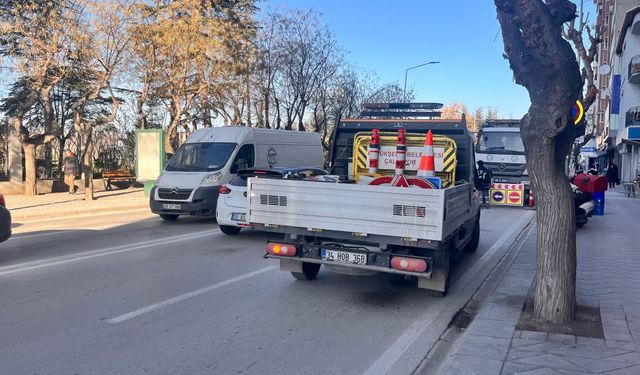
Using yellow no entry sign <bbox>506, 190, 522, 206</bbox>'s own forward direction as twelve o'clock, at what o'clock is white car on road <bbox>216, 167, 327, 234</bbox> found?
The white car on road is roughly at 1 o'clock from the yellow no entry sign.

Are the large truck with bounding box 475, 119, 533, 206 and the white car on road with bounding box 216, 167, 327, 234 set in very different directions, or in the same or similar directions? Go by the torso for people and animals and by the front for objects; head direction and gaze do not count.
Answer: very different directions

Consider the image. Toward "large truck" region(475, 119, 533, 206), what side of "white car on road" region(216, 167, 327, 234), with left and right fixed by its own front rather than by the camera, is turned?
front

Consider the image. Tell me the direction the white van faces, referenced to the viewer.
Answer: facing the viewer and to the left of the viewer

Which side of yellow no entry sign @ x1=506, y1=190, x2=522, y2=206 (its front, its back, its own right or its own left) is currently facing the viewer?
front

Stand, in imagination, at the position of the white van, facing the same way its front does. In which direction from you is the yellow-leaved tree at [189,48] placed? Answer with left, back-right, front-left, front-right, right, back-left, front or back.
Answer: back-right

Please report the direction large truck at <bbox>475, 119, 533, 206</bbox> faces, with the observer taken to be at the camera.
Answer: facing the viewer

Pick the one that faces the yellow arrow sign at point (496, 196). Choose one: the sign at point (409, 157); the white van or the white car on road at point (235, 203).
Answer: the white car on road

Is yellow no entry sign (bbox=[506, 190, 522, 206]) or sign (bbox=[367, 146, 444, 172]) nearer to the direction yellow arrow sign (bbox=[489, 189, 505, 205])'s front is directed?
the sign

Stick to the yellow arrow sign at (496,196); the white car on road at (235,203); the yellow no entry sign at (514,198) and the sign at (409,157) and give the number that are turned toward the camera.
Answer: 3

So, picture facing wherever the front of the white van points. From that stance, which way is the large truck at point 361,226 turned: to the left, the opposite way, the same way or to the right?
the opposite way

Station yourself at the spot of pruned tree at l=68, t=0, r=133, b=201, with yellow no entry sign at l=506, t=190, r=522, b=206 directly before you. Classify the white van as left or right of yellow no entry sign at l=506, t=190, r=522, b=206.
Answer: right

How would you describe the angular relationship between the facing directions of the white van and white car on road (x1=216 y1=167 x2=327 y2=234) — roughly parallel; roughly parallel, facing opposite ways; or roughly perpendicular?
roughly parallel, facing opposite ways

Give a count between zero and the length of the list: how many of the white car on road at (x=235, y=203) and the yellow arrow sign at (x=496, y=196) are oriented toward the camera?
1

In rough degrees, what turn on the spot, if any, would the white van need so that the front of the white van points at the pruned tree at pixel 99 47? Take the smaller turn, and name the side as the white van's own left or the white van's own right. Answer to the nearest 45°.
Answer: approximately 90° to the white van's own right

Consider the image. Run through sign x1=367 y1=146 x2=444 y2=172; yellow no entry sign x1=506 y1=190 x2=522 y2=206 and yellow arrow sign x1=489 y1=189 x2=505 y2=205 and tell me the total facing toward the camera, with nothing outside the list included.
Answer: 3

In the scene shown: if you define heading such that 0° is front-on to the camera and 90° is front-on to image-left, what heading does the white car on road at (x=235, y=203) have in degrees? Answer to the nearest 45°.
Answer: approximately 225°

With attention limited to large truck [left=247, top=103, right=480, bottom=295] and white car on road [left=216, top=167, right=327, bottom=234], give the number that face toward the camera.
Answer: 0

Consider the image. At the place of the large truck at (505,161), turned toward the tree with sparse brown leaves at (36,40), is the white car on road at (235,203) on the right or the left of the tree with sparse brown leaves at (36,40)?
left
